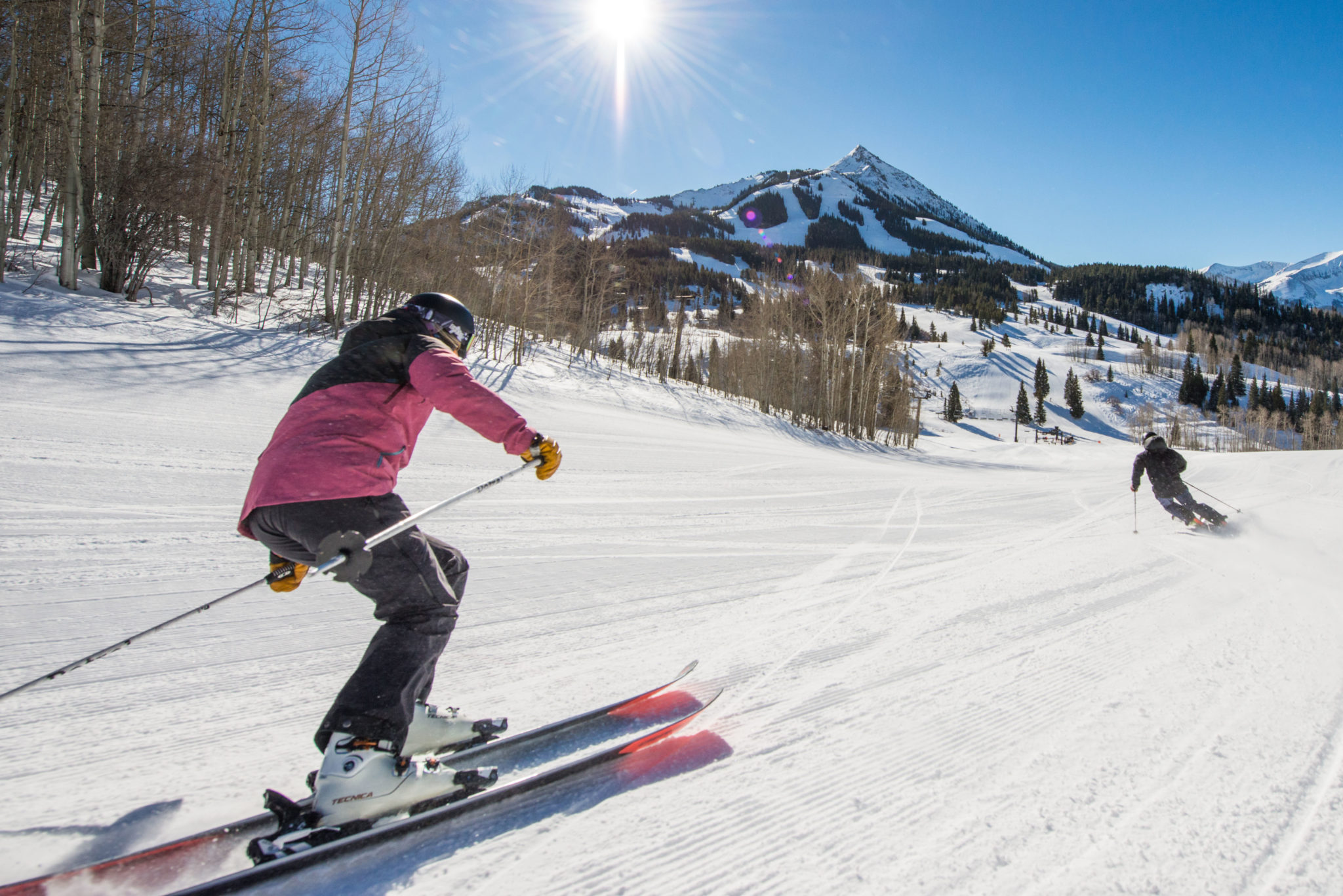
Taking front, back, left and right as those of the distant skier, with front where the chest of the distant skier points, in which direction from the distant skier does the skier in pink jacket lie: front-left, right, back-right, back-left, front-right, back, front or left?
back

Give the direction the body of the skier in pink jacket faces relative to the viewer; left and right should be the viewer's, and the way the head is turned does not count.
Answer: facing away from the viewer and to the right of the viewer

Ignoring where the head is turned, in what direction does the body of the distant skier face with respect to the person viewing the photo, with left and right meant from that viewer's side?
facing away from the viewer

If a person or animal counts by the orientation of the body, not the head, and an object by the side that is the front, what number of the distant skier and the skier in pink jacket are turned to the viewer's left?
0

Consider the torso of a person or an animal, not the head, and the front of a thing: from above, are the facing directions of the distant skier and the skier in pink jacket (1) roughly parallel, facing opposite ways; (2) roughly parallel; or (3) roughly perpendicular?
roughly parallel

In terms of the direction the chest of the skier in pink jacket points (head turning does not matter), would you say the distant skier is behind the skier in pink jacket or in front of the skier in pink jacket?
in front
